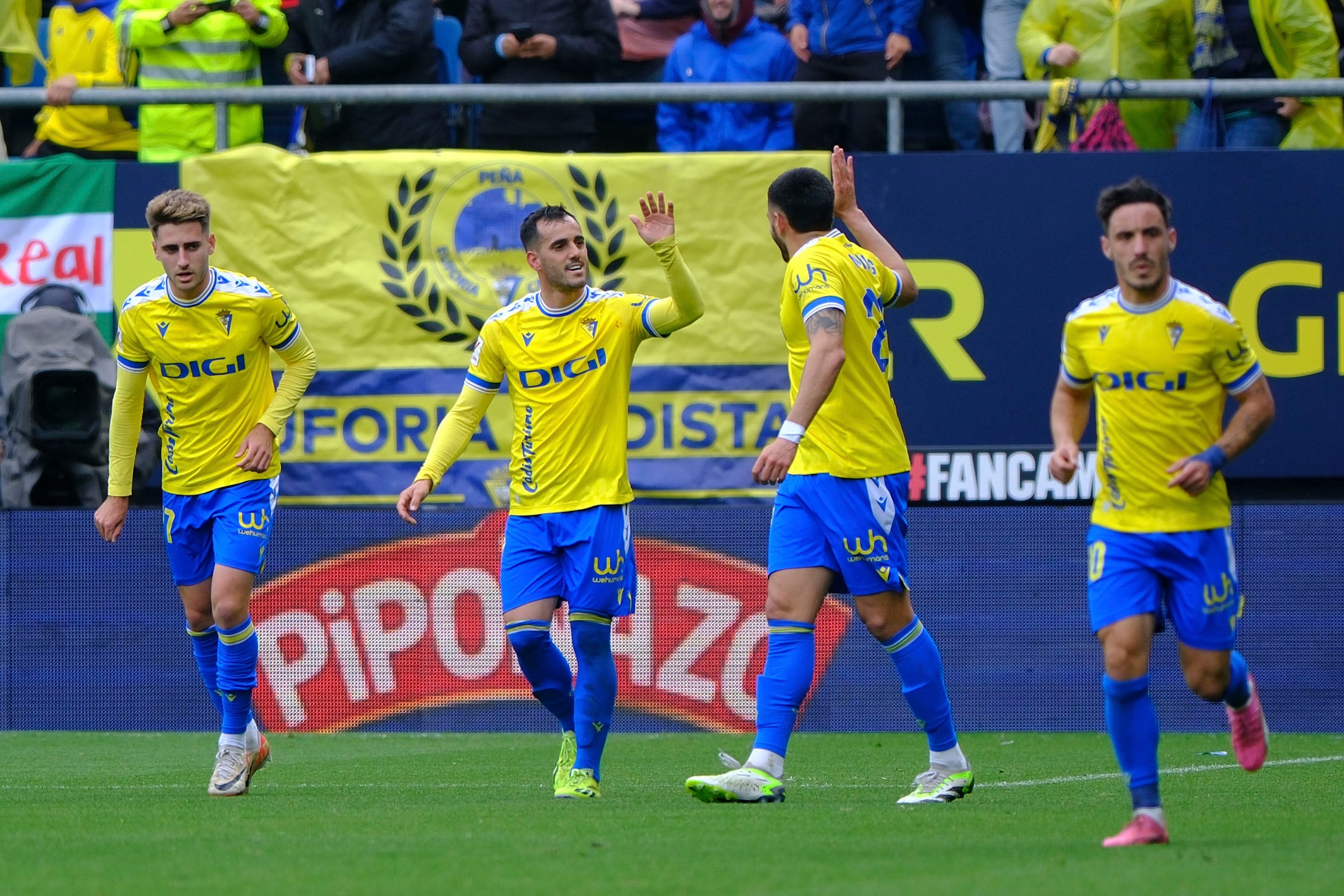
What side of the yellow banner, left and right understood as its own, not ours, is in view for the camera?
front

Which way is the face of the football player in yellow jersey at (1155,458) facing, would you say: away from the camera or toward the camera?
toward the camera

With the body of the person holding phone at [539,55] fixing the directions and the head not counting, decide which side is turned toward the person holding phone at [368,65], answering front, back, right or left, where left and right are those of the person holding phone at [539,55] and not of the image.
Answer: right

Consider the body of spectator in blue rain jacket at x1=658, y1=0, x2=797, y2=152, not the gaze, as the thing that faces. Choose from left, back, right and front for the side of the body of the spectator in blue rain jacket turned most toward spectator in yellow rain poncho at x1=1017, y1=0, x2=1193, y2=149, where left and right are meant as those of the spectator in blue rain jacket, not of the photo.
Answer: left

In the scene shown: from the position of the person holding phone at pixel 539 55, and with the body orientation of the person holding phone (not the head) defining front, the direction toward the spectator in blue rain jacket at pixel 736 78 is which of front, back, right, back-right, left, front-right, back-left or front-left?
left

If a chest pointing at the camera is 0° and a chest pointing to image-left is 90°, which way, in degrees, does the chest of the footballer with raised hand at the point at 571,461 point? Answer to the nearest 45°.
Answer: approximately 0°

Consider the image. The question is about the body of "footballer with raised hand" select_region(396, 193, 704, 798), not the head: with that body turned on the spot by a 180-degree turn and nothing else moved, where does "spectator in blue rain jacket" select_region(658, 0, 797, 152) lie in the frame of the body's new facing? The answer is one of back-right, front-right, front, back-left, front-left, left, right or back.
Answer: front

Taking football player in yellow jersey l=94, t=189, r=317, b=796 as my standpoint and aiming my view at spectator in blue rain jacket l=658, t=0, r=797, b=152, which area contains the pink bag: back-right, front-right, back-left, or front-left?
front-right

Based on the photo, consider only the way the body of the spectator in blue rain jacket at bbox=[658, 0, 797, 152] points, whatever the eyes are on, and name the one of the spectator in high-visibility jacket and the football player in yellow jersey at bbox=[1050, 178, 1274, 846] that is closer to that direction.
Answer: the football player in yellow jersey

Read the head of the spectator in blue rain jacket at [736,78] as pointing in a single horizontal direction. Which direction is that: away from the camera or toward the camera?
toward the camera

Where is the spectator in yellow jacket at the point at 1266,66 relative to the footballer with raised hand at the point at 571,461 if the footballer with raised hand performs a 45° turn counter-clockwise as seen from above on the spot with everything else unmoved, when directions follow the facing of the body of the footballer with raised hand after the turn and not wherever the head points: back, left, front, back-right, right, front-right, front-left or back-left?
left

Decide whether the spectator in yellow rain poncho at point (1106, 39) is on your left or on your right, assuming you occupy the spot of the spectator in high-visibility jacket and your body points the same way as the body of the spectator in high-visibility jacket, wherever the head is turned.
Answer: on your left

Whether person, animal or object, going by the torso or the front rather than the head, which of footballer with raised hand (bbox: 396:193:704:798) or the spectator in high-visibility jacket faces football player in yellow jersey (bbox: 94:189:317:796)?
the spectator in high-visibility jacket

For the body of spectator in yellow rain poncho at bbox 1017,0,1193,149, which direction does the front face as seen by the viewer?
toward the camera

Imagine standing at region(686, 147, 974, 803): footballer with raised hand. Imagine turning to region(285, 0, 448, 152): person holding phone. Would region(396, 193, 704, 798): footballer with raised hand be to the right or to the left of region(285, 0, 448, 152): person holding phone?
left

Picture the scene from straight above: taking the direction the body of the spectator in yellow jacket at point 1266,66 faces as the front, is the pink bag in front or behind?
in front
